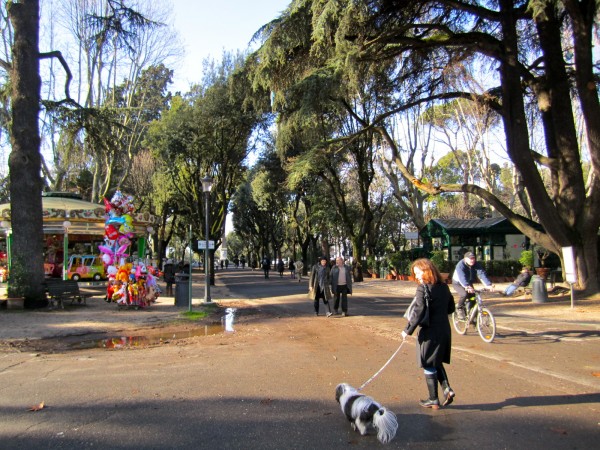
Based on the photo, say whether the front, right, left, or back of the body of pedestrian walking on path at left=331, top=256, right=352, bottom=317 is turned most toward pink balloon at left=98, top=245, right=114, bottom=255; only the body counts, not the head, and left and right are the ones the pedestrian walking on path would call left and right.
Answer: right

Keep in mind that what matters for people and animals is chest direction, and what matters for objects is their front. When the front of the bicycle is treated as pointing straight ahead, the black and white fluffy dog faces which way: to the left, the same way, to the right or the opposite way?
the opposite way

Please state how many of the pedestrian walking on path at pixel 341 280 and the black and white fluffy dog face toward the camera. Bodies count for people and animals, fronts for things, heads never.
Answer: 1

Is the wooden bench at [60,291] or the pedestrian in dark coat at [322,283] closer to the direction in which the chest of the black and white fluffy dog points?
the wooden bench

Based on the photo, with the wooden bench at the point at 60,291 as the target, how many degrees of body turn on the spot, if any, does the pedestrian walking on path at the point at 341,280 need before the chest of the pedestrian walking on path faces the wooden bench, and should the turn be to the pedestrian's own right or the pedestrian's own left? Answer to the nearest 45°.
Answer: approximately 90° to the pedestrian's own right

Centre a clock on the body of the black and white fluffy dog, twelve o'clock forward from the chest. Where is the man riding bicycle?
The man riding bicycle is roughly at 2 o'clock from the black and white fluffy dog.
